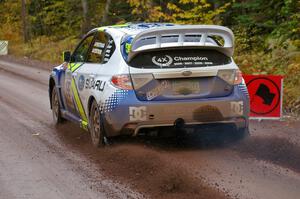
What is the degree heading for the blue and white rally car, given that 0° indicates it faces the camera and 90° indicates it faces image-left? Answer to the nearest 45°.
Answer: approximately 135°

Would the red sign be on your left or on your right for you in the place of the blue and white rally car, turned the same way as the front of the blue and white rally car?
on your right

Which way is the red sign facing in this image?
toward the camera

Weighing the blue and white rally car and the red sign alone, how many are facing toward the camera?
1

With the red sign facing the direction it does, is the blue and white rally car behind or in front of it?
in front

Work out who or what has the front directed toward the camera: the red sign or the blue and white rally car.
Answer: the red sign
